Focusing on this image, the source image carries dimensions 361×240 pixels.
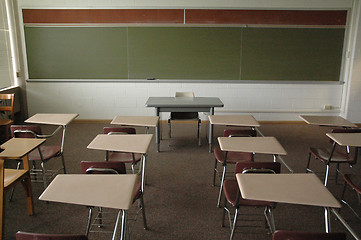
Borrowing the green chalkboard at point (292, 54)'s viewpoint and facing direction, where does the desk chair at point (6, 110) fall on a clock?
The desk chair is roughly at 2 o'clock from the green chalkboard.

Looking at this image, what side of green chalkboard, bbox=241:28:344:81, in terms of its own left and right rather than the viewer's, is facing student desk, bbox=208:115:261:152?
front

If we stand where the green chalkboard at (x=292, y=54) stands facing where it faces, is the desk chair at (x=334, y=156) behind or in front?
in front

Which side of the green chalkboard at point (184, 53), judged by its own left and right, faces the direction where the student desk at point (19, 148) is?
front

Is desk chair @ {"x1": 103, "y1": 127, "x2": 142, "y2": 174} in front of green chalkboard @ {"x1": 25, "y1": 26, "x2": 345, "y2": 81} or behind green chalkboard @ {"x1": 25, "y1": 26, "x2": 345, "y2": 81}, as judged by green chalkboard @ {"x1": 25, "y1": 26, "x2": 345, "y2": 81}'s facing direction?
in front

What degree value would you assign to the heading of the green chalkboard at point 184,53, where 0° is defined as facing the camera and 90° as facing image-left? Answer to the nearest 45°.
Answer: approximately 0°

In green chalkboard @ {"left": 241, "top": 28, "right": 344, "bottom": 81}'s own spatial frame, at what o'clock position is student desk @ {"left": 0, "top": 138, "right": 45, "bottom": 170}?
The student desk is roughly at 1 o'clock from the green chalkboard.

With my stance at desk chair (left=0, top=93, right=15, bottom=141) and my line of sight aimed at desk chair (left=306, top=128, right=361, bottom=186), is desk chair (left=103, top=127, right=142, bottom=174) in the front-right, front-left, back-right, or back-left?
front-right

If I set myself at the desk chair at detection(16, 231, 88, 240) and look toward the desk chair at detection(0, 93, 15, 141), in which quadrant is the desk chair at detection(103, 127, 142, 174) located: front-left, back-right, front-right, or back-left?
front-right
